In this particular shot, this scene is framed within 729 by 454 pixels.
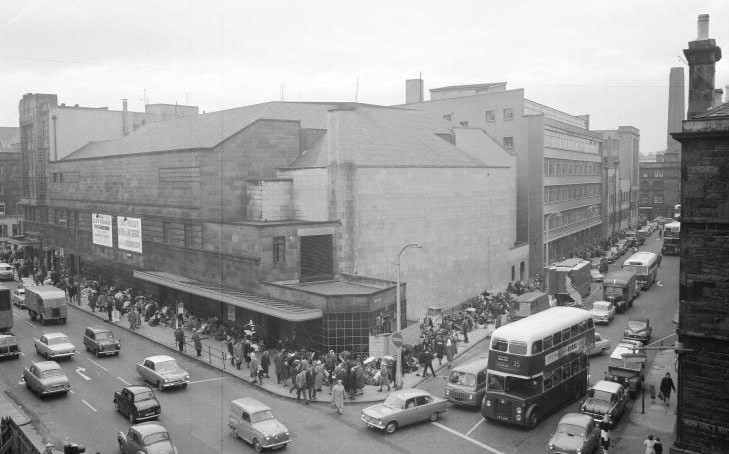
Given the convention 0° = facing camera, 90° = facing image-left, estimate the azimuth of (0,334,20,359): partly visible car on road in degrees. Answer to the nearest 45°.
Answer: approximately 315°

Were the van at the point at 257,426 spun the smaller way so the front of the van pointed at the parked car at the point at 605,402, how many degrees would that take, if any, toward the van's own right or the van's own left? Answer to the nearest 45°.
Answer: approximately 45° to the van's own left

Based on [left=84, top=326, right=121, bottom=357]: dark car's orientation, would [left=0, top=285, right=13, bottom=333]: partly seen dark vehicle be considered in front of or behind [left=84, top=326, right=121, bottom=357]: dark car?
behind

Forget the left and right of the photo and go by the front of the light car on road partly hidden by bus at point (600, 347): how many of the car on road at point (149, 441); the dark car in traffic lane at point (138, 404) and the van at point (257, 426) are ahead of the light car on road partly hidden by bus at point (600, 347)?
3

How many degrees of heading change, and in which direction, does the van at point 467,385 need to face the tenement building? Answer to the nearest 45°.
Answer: approximately 90° to its left

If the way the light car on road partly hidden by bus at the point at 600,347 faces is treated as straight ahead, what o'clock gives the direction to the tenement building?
The tenement building is roughly at 10 o'clock from the light car on road partly hidden by bus.
